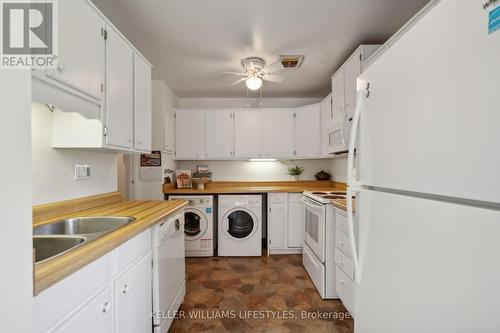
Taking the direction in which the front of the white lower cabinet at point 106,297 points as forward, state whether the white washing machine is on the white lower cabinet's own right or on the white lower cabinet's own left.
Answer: on the white lower cabinet's own left

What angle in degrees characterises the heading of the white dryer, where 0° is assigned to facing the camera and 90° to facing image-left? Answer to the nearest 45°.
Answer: approximately 0°

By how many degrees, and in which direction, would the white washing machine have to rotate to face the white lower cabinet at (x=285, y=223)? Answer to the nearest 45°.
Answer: approximately 90° to its left

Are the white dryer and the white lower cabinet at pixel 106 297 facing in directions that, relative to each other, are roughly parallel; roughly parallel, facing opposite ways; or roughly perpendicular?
roughly perpendicular

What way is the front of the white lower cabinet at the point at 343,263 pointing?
to the viewer's left

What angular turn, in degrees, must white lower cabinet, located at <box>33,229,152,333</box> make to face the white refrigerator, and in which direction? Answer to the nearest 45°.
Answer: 0° — it already faces it

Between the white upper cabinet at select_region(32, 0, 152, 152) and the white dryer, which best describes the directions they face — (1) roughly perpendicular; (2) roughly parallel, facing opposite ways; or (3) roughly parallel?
roughly perpendicular

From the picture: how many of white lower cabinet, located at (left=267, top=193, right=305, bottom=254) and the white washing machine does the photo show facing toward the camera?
2

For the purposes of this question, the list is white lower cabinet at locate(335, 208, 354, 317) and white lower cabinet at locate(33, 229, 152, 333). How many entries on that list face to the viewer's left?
1

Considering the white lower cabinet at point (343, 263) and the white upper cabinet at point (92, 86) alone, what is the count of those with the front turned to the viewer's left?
1
